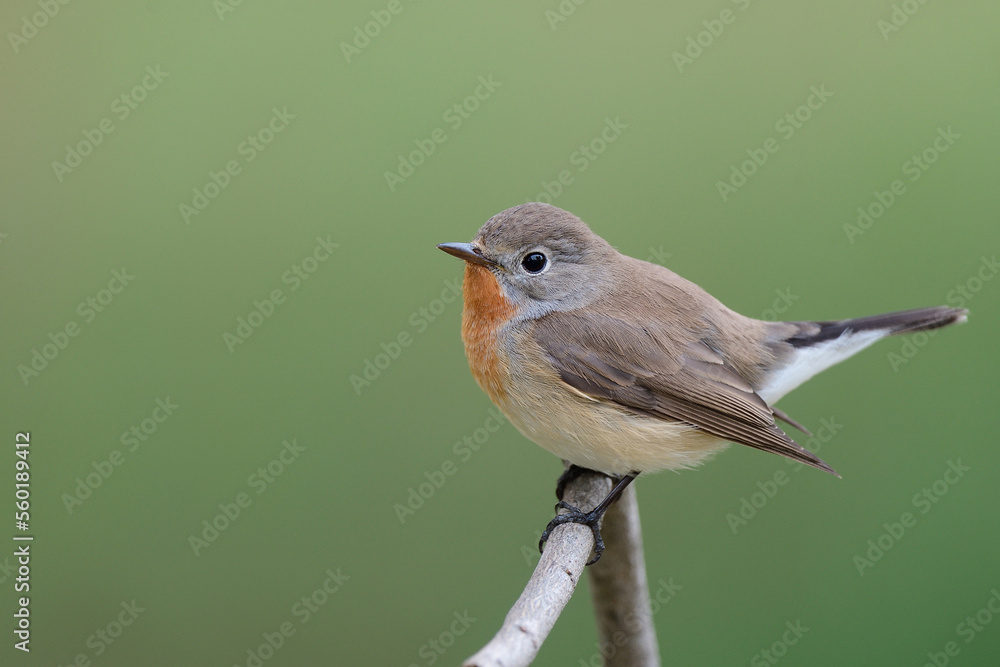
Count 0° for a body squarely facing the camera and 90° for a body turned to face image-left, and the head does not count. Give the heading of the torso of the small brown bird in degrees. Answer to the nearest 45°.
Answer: approximately 90°
